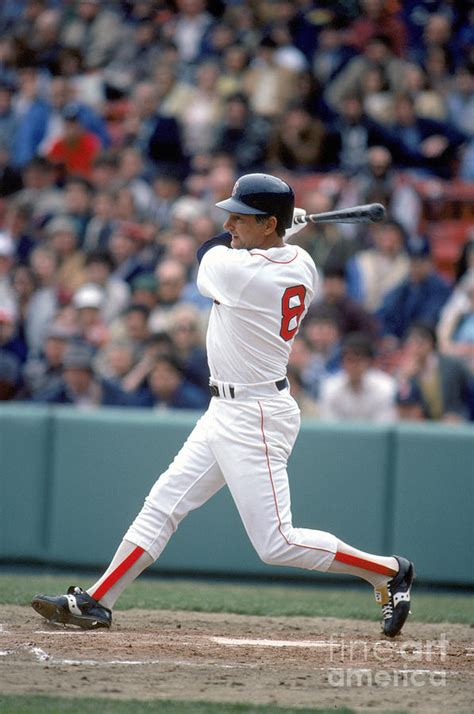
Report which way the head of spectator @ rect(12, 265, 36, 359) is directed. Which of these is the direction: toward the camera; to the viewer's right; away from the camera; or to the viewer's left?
toward the camera

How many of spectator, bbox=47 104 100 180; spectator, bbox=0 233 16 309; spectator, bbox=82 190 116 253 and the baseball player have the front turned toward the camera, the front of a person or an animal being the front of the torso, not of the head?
3

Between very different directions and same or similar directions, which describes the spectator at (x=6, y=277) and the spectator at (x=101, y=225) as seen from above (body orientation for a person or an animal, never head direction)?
same or similar directions

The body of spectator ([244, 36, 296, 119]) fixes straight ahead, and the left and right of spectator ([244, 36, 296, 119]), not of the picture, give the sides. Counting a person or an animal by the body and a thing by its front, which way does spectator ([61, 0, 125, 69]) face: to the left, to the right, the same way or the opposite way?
the same way

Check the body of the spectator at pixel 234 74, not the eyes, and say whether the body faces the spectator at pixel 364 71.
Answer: no

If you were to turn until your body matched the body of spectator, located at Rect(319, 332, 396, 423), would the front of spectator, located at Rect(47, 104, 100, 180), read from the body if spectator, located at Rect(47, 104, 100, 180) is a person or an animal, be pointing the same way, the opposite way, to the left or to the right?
the same way

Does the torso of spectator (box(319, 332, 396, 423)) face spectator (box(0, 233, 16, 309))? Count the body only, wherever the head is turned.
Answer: no

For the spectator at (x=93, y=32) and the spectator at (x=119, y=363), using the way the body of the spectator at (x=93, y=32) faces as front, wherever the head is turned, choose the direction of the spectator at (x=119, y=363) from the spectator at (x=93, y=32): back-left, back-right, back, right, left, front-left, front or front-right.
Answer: front

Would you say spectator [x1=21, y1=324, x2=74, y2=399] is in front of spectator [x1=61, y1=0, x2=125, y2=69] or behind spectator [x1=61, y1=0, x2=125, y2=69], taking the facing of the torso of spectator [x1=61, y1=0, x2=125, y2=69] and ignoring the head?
in front

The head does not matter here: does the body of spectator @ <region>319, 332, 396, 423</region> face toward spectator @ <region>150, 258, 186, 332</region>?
no

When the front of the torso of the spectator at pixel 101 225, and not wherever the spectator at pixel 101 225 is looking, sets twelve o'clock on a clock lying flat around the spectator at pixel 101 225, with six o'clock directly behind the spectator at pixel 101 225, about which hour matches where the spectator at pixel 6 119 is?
the spectator at pixel 6 119 is roughly at 5 o'clock from the spectator at pixel 101 225.

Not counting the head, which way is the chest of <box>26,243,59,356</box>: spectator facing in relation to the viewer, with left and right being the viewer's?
facing the viewer

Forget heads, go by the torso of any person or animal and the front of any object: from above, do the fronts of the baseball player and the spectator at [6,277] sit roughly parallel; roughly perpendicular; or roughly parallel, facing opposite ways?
roughly perpendicular

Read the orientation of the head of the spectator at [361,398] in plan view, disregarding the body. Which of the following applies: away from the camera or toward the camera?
toward the camera

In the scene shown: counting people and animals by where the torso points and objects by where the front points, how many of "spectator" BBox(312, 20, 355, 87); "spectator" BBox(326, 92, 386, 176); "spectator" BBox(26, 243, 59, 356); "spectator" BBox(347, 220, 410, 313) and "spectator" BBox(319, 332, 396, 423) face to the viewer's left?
0

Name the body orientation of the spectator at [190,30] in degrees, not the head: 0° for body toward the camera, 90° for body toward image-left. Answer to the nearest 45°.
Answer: approximately 0°

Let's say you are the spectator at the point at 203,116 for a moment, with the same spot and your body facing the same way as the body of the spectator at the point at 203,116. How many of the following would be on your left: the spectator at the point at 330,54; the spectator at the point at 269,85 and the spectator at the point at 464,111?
3

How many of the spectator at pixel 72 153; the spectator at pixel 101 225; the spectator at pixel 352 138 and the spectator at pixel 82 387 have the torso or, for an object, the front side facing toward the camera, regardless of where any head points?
4

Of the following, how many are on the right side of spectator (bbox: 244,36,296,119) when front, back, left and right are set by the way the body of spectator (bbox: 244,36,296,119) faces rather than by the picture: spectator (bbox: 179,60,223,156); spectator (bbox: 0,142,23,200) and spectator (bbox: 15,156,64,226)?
3

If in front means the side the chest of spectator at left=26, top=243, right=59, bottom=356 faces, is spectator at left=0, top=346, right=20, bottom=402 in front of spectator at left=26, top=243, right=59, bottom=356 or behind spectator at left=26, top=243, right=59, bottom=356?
in front

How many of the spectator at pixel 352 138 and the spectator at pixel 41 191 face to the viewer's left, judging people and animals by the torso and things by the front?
0

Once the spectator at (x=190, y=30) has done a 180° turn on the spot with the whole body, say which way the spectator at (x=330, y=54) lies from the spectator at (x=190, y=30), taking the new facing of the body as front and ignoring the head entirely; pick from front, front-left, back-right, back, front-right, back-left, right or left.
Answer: back-right

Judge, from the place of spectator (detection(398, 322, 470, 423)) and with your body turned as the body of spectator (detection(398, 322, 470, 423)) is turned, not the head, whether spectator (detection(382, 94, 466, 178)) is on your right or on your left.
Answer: on your right
